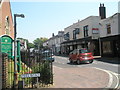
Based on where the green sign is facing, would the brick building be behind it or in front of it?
behind

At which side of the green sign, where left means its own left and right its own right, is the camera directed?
front
